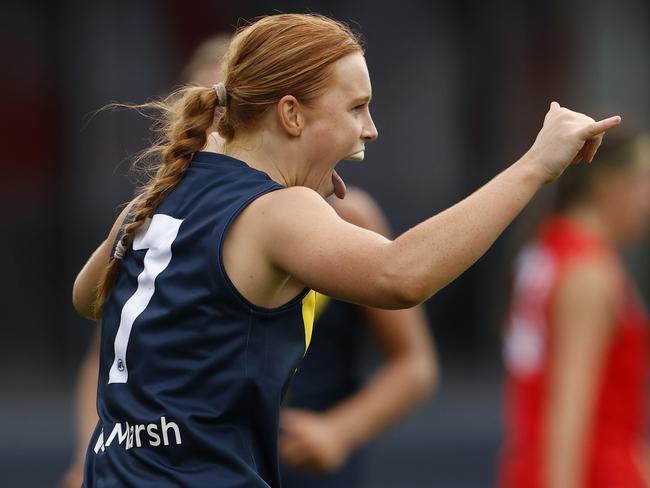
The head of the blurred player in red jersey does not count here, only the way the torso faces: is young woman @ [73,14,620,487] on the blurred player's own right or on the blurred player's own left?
on the blurred player's own right

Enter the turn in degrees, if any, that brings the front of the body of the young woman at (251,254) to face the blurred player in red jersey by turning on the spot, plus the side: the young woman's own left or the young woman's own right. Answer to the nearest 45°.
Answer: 0° — they already face them

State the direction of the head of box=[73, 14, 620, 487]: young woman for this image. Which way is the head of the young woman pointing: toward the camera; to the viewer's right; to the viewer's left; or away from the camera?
to the viewer's right

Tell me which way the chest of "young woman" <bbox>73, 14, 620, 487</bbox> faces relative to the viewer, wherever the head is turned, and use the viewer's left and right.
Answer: facing away from the viewer and to the right of the viewer
